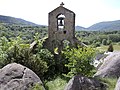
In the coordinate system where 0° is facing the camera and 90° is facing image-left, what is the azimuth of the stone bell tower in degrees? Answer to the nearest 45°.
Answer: approximately 0°

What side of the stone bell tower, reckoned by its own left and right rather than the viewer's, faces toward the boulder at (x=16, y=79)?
front

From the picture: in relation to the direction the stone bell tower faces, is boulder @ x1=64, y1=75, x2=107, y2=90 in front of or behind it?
in front

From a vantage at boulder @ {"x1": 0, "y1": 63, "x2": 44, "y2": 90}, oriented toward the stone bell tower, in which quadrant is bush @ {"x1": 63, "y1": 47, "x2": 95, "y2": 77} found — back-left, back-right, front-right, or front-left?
front-right

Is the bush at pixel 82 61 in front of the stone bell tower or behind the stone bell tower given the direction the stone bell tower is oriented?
in front
